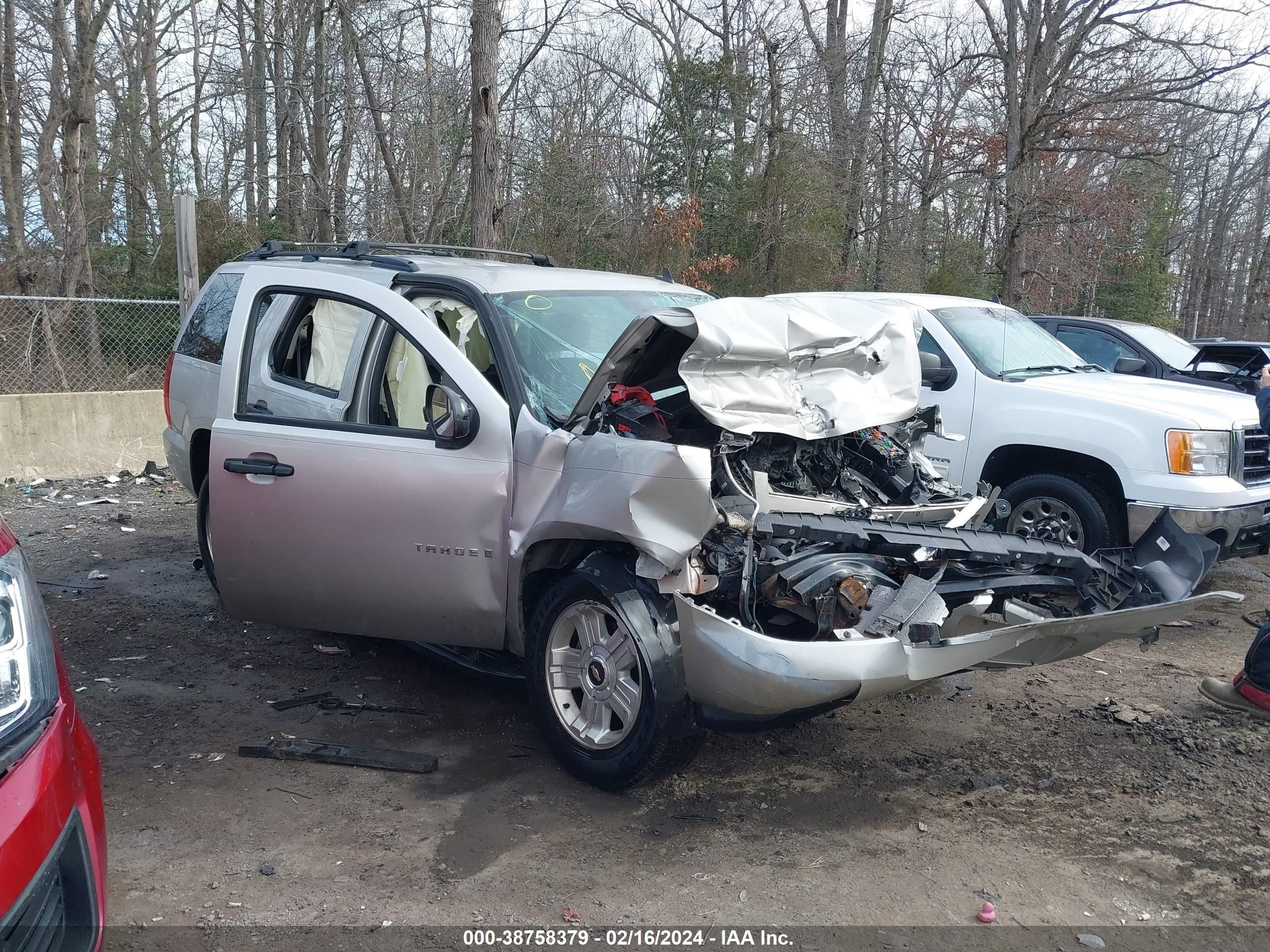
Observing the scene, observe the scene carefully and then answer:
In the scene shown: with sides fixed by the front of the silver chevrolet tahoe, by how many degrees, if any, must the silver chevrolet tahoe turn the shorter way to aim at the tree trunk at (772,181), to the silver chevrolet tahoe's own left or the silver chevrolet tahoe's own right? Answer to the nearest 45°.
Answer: approximately 135° to the silver chevrolet tahoe's own left

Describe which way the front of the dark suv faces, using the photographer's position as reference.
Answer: facing the viewer and to the right of the viewer

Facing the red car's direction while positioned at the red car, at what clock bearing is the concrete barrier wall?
The concrete barrier wall is roughly at 6 o'clock from the red car.

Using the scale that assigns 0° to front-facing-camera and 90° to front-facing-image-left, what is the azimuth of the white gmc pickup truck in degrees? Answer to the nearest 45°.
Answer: approximately 315°

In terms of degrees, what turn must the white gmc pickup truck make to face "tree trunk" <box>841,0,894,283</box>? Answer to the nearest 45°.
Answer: approximately 135° to its left

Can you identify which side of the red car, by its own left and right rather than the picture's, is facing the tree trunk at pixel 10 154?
back

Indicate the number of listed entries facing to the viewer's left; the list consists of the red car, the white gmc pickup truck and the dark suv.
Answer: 0

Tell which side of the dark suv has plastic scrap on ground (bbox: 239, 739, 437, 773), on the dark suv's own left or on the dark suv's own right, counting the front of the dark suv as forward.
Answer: on the dark suv's own right

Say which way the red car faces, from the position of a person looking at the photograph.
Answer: facing the viewer

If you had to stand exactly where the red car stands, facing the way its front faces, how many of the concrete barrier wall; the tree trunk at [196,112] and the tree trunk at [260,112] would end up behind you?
3

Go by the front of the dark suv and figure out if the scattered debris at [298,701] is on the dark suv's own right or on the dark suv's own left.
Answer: on the dark suv's own right

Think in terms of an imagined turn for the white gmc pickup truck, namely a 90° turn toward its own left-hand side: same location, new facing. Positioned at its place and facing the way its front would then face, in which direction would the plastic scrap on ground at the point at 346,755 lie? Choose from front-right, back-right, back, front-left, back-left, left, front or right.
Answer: back

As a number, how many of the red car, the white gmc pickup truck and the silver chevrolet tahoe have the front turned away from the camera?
0

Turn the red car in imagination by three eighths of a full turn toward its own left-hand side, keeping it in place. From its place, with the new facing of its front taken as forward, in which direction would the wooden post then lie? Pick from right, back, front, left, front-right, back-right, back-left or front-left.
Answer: front-left
